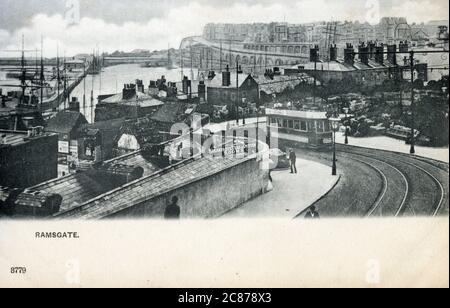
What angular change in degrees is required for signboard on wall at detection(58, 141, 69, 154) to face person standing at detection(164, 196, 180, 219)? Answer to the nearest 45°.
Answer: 0° — it already faces them

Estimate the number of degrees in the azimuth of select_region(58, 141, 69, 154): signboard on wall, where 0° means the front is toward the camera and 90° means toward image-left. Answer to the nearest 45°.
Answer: approximately 0°
